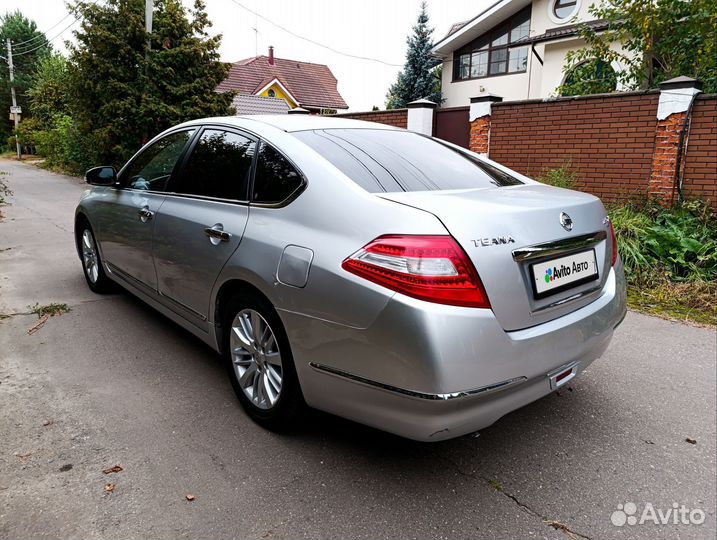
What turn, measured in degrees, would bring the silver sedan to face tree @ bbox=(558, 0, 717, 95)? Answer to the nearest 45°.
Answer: approximately 90° to its right

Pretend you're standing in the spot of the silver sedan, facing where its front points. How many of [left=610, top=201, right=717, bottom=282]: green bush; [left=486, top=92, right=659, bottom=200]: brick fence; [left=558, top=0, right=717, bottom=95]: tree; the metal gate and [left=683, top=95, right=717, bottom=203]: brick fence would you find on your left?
0

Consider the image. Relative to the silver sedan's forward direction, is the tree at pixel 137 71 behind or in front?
in front

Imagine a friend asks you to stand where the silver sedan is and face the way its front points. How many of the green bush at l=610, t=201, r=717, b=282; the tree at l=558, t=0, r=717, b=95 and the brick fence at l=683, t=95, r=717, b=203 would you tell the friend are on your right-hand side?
3

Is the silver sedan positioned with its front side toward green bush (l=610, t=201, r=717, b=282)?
no

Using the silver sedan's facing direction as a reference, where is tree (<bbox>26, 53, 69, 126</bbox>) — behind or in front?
in front

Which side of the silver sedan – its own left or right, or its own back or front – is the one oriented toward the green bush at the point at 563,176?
right

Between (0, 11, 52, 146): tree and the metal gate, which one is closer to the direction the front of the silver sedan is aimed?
the tree

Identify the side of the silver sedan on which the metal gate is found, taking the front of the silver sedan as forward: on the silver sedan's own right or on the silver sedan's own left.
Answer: on the silver sedan's own right

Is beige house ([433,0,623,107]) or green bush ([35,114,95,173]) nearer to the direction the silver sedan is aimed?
the green bush

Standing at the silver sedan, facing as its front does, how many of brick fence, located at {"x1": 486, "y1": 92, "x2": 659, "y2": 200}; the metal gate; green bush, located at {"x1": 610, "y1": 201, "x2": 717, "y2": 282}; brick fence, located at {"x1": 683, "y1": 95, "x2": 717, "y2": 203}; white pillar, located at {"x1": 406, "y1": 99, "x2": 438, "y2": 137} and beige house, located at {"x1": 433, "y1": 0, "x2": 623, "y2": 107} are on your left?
0

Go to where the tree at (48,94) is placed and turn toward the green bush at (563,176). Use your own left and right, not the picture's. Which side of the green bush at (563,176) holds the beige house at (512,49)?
left

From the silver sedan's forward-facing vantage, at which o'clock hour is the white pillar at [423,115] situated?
The white pillar is roughly at 2 o'clock from the silver sedan.

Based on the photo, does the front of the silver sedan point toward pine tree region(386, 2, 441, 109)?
no

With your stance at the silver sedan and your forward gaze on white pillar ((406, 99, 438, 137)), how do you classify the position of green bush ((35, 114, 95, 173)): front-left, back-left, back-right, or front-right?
front-left

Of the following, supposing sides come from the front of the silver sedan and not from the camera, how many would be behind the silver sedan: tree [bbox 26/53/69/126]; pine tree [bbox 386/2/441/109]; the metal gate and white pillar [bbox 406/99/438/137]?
0

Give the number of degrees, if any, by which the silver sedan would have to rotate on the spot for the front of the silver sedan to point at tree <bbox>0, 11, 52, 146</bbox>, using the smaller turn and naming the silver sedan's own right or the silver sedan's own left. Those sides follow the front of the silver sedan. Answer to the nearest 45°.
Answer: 0° — it already faces it

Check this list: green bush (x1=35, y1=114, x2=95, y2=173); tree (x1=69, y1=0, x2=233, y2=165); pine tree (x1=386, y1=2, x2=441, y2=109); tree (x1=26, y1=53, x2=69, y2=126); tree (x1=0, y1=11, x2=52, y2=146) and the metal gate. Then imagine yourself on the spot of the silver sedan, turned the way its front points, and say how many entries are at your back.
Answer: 0

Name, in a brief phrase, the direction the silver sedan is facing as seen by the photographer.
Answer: facing away from the viewer and to the left of the viewer
